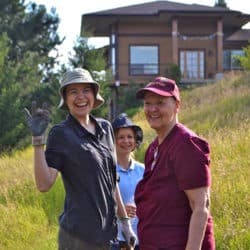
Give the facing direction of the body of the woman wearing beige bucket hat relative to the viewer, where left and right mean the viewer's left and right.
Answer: facing the viewer and to the right of the viewer

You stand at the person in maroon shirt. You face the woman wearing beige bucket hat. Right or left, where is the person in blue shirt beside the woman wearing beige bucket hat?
right

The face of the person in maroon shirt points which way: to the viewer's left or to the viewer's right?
to the viewer's left

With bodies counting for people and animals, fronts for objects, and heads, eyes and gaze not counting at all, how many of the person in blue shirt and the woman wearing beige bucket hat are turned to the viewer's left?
0

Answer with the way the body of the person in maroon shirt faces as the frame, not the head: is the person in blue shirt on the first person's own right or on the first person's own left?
on the first person's own right

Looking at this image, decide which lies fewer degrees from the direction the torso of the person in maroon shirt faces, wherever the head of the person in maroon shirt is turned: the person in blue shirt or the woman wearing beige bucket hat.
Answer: the woman wearing beige bucket hat

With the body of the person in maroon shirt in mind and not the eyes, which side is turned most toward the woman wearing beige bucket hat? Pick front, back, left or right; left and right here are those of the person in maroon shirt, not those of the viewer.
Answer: right

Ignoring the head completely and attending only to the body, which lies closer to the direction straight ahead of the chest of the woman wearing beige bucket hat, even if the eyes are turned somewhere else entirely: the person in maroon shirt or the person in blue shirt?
the person in maroon shirt

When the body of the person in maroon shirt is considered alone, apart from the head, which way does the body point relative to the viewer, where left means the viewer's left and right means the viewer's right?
facing the viewer and to the left of the viewer

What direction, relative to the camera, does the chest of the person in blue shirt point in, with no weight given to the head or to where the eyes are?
toward the camera

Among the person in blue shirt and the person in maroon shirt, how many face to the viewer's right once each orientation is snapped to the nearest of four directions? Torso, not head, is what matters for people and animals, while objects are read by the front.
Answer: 0

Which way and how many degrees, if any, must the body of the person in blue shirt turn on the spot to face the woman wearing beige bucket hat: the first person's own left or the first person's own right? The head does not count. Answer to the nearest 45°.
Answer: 0° — they already face them

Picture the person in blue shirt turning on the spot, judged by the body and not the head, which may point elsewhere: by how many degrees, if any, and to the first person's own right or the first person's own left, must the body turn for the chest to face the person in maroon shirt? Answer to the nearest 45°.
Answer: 0° — they already face them
